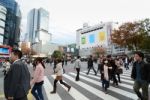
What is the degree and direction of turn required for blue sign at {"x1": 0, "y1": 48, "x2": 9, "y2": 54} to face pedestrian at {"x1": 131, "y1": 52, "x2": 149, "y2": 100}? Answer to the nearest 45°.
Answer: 0° — it already faces them

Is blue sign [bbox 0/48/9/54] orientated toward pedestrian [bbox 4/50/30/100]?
yes

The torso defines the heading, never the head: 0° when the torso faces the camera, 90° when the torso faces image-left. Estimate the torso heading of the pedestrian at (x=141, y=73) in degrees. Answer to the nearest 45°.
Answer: approximately 45°
